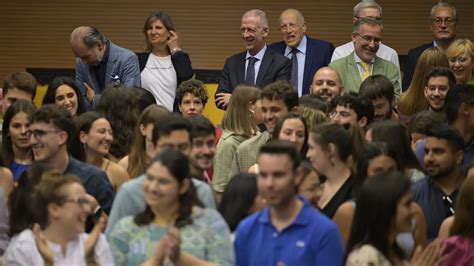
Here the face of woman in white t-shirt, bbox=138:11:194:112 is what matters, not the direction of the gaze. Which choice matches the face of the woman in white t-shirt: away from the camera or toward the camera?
toward the camera

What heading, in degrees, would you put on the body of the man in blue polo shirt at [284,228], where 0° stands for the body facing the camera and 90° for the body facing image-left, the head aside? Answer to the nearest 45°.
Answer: approximately 45°

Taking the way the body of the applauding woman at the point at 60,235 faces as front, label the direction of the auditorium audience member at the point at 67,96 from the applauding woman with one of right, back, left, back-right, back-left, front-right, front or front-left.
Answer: back-left

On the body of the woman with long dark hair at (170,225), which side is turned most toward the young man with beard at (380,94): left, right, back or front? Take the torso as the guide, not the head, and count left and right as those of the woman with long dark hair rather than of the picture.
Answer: back

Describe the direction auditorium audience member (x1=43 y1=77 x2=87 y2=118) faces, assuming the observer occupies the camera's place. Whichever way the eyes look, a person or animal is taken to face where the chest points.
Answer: facing the viewer

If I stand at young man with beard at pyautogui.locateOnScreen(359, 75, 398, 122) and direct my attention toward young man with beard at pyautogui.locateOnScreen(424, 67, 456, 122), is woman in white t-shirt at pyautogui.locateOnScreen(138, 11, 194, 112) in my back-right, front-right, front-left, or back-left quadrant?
back-left

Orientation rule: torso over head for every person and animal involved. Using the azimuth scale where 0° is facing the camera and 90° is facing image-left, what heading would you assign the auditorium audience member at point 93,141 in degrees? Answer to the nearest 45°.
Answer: approximately 315°

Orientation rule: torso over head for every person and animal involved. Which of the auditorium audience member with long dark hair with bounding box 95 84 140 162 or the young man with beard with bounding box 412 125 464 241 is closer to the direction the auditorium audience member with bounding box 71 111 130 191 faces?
the young man with beard

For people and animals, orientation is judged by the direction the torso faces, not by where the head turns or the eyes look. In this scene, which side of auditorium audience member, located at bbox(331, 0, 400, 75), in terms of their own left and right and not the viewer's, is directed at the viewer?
front
